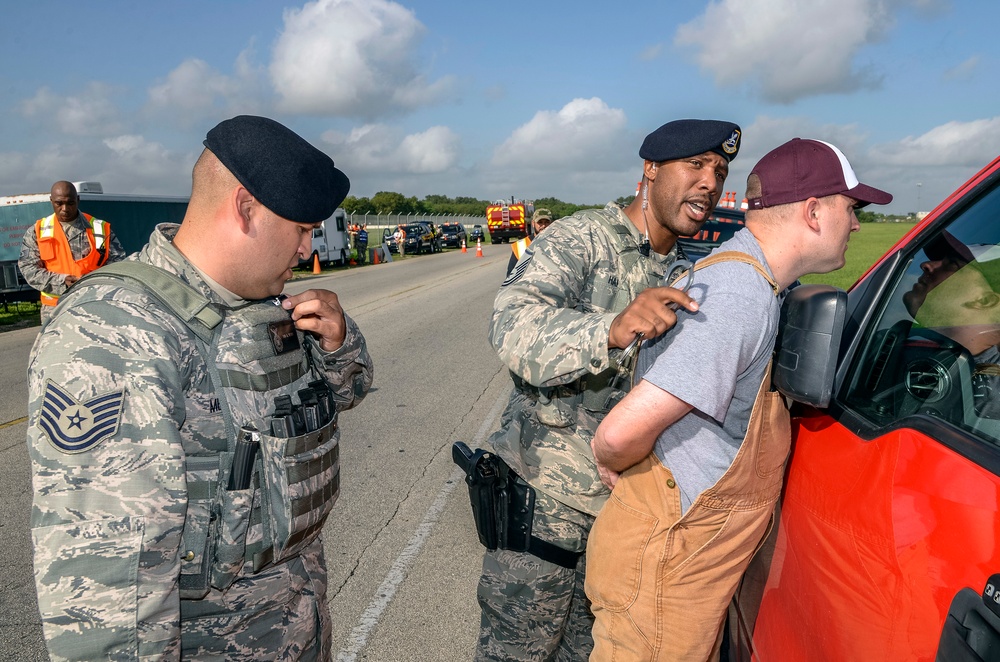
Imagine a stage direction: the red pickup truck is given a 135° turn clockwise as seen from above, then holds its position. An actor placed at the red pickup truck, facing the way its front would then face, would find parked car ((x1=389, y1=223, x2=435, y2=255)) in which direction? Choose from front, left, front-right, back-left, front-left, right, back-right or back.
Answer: back-left

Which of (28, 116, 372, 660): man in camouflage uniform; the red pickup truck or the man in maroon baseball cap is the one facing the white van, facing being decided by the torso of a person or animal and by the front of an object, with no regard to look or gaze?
the red pickup truck

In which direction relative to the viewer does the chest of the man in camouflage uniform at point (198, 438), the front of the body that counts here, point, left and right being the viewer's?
facing the viewer and to the right of the viewer

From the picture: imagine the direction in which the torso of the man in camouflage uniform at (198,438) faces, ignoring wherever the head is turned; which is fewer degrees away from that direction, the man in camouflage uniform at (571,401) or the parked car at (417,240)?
the man in camouflage uniform

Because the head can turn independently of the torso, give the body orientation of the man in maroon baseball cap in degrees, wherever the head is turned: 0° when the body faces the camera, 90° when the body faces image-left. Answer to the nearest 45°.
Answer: approximately 270°

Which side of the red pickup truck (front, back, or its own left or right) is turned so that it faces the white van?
front

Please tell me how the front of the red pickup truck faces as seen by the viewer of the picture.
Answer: facing away from the viewer and to the left of the viewer

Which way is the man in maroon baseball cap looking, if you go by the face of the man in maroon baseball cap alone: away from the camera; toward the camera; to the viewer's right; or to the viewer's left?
to the viewer's right

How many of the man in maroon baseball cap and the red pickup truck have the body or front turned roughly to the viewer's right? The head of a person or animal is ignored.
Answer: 1

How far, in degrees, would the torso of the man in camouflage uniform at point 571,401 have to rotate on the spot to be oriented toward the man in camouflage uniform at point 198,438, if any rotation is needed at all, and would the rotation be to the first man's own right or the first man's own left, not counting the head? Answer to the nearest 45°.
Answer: approximately 90° to the first man's own right

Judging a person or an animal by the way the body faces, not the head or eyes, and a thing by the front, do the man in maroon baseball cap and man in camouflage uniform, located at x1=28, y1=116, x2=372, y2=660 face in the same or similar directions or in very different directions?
same or similar directions

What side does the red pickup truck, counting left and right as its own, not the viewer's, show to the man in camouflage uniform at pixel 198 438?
left
